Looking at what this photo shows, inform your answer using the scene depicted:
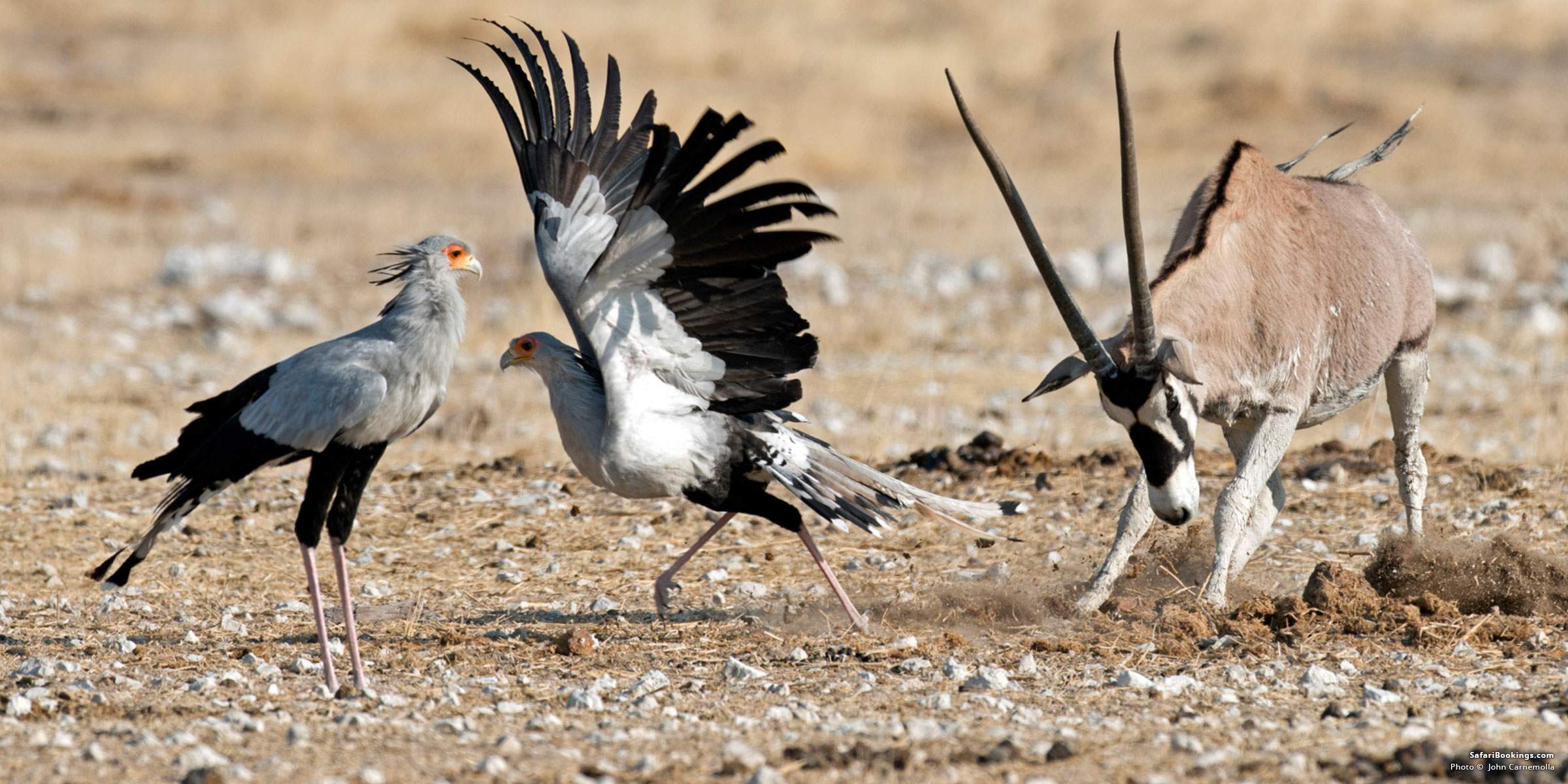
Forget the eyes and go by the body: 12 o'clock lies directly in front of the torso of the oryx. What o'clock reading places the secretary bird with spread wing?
The secretary bird with spread wing is roughly at 1 o'clock from the oryx.

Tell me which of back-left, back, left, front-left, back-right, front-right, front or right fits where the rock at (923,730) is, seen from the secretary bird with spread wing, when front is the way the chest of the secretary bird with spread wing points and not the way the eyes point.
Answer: back-left

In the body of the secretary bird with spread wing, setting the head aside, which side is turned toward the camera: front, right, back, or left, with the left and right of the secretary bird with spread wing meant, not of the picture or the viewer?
left

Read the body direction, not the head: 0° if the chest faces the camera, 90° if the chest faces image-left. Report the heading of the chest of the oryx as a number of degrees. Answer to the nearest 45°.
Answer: approximately 45°
